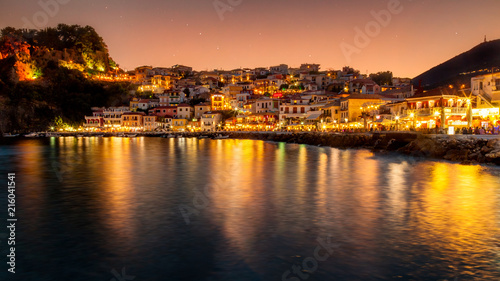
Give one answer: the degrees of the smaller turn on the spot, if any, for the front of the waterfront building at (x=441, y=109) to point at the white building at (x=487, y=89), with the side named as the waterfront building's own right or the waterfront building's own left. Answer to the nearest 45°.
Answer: approximately 90° to the waterfront building's own left

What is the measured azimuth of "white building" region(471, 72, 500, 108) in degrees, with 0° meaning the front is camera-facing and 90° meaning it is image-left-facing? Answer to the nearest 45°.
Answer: approximately 45°

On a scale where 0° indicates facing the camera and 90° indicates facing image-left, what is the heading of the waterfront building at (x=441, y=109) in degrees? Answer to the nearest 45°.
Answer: approximately 45°

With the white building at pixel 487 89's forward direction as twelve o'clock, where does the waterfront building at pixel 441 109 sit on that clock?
The waterfront building is roughly at 2 o'clock from the white building.

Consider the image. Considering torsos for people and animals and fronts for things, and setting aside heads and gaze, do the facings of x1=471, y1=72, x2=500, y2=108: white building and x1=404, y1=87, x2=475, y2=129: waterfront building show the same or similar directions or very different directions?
same or similar directions

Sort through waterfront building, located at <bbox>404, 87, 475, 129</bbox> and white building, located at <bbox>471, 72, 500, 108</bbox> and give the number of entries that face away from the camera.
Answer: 0
